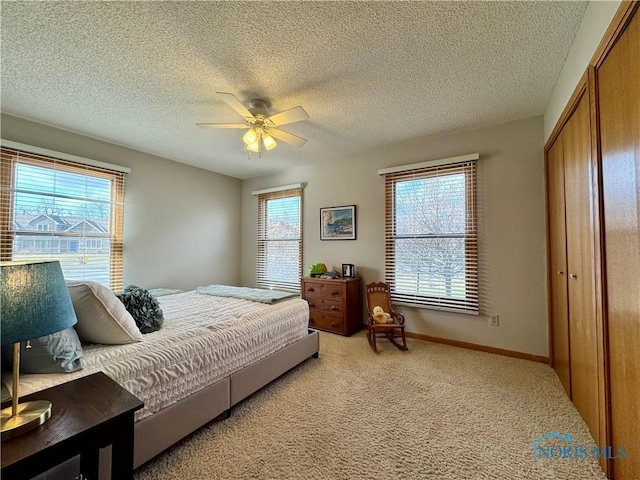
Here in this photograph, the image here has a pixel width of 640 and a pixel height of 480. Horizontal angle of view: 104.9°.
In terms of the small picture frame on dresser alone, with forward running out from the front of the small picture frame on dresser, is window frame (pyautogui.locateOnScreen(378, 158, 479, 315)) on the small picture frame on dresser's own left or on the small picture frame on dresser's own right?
on the small picture frame on dresser's own left

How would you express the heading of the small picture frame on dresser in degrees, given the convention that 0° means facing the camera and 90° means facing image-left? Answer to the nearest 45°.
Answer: approximately 45°

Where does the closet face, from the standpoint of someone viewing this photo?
facing to the left of the viewer

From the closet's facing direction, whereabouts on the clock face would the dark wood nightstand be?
The dark wood nightstand is roughly at 10 o'clock from the closet.

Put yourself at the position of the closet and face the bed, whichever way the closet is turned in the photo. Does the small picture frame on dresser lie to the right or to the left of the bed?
right

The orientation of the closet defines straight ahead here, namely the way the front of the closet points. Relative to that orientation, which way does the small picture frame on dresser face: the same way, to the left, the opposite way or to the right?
to the left

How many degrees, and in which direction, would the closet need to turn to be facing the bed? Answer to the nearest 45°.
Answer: approximately 45° to its left

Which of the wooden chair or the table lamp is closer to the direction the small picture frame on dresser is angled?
the table lamp

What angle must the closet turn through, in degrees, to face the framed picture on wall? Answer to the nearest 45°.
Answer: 0° — it already faces it

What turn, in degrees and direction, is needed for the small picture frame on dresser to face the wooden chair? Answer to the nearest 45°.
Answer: approximately 90° to its left

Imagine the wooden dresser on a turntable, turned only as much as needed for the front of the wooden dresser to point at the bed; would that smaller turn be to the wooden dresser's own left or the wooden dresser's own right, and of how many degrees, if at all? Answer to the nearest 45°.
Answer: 0° — it already faces it

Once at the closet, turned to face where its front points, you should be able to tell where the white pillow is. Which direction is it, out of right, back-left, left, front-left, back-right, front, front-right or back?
front-left

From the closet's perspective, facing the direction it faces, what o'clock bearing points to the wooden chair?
The wooden chair is roughly at 1 o'clock from the closet.

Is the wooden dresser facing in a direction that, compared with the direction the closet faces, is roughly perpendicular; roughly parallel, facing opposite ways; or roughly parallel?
roughly perpendicular

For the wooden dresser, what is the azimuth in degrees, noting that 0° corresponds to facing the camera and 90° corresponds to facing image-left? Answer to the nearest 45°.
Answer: approximately 45°

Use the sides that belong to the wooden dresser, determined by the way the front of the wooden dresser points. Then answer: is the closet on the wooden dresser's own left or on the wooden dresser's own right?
on the wooden dresser's own left
